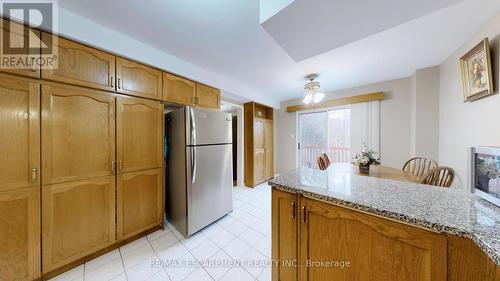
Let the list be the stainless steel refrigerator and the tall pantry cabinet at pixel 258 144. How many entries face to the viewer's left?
0

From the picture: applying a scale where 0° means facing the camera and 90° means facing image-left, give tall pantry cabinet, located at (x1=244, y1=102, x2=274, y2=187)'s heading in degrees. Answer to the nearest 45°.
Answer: approximately 315°

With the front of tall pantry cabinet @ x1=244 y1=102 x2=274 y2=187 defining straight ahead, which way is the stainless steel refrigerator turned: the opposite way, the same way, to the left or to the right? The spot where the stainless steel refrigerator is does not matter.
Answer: the same way

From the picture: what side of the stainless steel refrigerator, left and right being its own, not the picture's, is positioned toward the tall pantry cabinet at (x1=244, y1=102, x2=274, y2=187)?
left

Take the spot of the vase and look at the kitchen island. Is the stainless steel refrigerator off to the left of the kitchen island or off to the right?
right

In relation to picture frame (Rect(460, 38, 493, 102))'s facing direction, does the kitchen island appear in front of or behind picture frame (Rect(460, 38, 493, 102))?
in front

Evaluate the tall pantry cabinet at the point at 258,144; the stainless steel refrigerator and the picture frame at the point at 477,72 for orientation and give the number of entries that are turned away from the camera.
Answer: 0

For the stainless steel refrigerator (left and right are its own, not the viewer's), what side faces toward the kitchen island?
front

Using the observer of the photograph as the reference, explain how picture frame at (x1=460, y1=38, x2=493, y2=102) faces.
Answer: facing the viewer and to the left of the viewer

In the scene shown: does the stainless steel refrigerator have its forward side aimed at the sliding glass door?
no

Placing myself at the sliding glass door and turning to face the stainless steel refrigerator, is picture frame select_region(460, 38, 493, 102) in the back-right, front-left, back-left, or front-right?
front-left

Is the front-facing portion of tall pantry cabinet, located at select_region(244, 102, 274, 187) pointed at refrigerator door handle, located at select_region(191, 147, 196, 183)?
no

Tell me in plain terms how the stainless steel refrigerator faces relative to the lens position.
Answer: facing the viewer and to the right of the viewer

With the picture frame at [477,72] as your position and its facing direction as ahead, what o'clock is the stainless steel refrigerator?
The stainless steel refrigerator is roughly at 12 o'clock from the picture frame.

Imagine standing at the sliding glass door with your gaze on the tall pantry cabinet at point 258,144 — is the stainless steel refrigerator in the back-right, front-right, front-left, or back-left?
front-left
